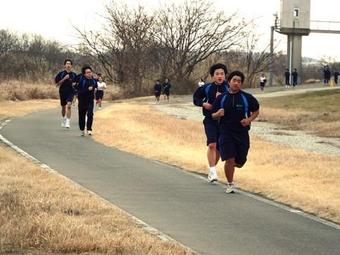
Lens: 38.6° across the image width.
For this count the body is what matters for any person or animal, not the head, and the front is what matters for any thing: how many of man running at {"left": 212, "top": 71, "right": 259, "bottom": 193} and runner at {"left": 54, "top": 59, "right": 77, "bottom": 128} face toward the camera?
2

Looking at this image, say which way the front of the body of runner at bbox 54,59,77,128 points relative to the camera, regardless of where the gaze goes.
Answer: toward the camera

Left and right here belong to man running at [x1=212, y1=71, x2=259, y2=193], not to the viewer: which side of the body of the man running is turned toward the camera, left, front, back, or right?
front

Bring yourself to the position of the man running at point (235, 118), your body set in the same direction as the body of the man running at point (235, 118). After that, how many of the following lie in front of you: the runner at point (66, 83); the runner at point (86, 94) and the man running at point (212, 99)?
0

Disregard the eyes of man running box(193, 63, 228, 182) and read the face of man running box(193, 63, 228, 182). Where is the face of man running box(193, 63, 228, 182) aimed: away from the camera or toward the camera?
toward the camera

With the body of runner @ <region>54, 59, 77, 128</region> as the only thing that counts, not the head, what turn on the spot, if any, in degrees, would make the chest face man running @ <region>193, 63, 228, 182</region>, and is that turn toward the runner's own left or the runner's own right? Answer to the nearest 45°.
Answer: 0° — they already face them

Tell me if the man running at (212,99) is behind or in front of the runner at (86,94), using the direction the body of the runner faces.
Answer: in front

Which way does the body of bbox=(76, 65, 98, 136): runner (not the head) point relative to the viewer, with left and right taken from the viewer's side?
facing the viewer and to the right of the viewer

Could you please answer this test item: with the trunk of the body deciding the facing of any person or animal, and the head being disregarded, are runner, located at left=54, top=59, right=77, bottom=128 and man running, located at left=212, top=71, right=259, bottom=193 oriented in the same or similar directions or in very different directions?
same or similar directions

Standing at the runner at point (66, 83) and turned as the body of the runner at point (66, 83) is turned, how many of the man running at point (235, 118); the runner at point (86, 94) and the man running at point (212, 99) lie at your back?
0

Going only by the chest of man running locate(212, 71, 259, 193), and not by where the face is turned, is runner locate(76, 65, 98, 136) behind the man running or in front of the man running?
behind
